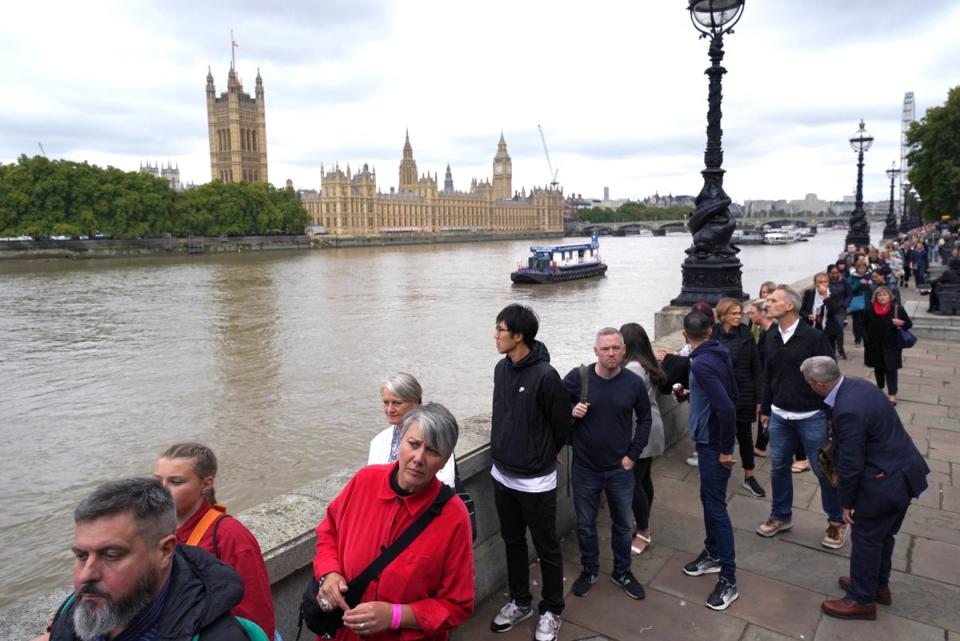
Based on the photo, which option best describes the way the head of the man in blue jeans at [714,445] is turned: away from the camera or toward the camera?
away from the camera

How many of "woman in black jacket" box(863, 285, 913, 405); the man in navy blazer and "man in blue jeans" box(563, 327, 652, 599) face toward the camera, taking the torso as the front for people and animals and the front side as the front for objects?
2

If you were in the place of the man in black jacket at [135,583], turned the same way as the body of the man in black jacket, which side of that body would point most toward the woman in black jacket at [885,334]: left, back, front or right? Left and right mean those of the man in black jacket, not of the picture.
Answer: back

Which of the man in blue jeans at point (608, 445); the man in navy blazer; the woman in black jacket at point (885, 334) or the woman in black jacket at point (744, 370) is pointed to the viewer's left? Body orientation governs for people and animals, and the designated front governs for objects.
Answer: the man in navy blazer

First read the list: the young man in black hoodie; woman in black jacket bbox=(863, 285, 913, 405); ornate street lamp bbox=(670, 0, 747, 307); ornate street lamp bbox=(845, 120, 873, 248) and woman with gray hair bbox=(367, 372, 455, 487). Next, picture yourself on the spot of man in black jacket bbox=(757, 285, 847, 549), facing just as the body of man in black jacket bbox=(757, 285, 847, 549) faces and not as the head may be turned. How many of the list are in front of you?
2

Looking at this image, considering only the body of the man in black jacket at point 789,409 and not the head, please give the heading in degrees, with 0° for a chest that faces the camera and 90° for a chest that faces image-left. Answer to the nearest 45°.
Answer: approximately 45°

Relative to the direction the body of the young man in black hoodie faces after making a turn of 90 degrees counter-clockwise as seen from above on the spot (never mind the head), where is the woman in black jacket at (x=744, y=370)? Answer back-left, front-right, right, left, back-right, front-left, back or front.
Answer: left

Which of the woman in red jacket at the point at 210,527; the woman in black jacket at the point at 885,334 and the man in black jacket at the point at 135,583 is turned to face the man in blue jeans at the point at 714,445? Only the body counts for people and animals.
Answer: the woman in black jacket

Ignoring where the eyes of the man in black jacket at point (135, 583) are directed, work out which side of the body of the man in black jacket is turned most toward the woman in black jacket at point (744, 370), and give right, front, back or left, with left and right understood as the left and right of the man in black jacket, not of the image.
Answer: back

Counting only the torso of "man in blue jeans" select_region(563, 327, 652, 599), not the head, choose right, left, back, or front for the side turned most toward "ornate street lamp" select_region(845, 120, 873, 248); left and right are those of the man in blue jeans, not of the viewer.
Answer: back
